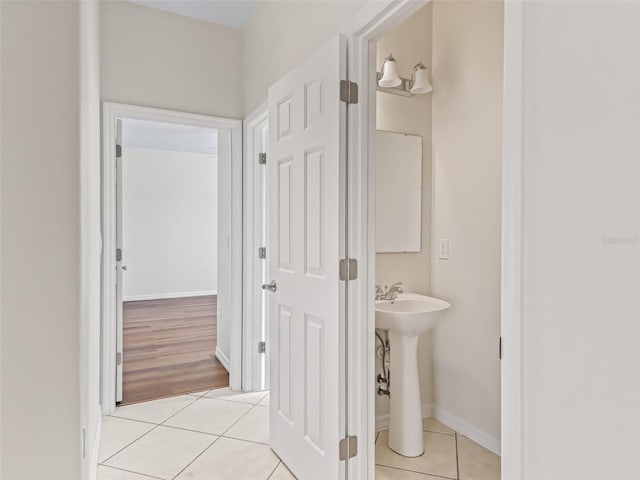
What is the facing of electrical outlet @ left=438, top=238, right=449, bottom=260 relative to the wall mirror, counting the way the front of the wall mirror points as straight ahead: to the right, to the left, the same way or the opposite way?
to the right

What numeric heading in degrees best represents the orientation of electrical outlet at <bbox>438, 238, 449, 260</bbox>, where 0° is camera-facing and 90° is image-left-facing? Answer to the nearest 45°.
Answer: approximately 45°

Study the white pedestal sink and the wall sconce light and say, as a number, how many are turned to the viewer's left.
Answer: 0

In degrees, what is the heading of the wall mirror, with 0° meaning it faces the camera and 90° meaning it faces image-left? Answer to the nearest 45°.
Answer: approximately 315°

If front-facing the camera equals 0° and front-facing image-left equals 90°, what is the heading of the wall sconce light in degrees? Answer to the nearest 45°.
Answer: approximately 315°

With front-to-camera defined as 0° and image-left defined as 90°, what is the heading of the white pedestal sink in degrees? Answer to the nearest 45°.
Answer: approximately 315°

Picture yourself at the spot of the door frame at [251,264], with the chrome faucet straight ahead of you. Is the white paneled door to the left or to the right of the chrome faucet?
right

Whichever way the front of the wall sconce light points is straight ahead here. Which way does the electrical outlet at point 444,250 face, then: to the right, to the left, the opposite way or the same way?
to the right

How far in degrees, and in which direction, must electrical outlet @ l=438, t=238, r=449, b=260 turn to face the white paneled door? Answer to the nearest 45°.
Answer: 0° — it already faces it

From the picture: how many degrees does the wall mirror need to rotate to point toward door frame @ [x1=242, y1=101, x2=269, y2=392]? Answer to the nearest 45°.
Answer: approximately 135° to its right
